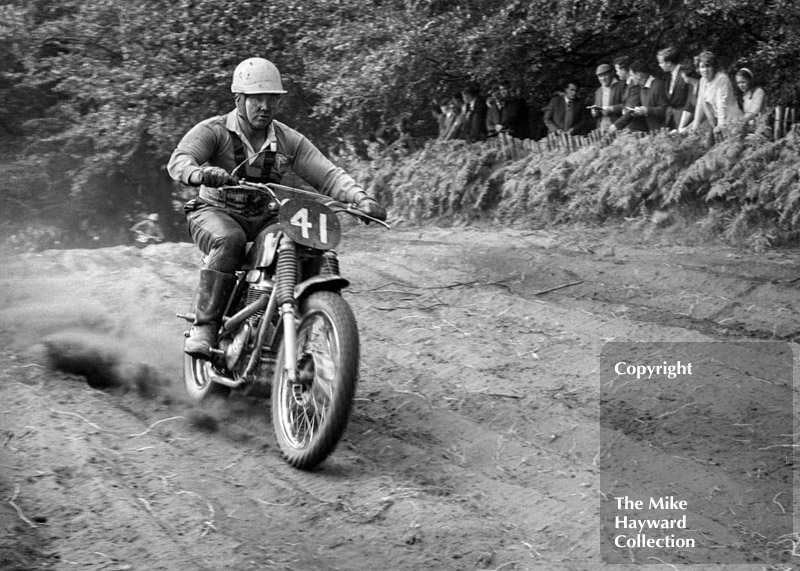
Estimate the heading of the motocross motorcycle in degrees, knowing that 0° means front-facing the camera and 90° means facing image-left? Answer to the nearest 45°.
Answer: approximately 315°

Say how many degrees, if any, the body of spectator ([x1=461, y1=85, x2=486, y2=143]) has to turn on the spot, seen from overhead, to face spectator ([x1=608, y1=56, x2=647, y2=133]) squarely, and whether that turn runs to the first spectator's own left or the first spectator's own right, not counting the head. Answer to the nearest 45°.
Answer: approximately 90° to the first spectator's own left

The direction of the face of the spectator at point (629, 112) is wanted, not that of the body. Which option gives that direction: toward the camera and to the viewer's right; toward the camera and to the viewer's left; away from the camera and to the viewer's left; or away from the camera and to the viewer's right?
toward the camera and to the viewer's left

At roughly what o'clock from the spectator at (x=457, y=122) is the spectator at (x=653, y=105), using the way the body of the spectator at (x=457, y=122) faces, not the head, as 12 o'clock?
the spectator at (x=653, y=105) is roughly at 9 o'clock from the spectator at (x=457, y=122).

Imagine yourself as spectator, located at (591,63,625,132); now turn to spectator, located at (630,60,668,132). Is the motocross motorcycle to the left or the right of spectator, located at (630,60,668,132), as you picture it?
right

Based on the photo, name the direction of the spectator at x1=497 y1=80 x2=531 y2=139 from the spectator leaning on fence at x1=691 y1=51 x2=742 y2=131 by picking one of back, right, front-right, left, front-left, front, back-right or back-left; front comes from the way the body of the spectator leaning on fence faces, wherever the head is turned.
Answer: right

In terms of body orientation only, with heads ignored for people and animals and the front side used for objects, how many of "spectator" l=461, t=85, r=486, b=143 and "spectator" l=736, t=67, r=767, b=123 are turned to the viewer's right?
0

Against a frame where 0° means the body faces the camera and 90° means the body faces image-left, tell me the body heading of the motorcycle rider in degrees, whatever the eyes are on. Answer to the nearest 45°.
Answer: approximately 315°

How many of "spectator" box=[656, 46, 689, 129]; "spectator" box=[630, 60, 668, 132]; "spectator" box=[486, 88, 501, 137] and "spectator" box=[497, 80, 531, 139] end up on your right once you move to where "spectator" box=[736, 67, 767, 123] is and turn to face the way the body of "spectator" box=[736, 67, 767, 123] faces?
4

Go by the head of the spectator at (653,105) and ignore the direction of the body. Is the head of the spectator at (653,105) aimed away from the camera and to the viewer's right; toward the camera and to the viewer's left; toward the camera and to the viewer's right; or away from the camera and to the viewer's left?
toward the camera and to the viewer's left

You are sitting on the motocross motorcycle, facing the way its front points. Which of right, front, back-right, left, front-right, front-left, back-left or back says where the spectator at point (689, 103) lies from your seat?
left

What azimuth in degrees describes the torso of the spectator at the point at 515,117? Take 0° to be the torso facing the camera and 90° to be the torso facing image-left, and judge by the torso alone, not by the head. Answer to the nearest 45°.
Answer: approximately 45°

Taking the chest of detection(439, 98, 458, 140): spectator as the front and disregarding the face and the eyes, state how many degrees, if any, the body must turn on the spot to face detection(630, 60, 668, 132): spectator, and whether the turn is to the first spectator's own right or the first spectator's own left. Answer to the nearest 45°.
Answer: approximately 90° to the first spectator's own left

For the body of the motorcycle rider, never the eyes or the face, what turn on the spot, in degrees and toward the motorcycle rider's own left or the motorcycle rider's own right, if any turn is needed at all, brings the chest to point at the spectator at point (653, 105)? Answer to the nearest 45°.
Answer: approximately 90° to the motorcycle rider's own left
